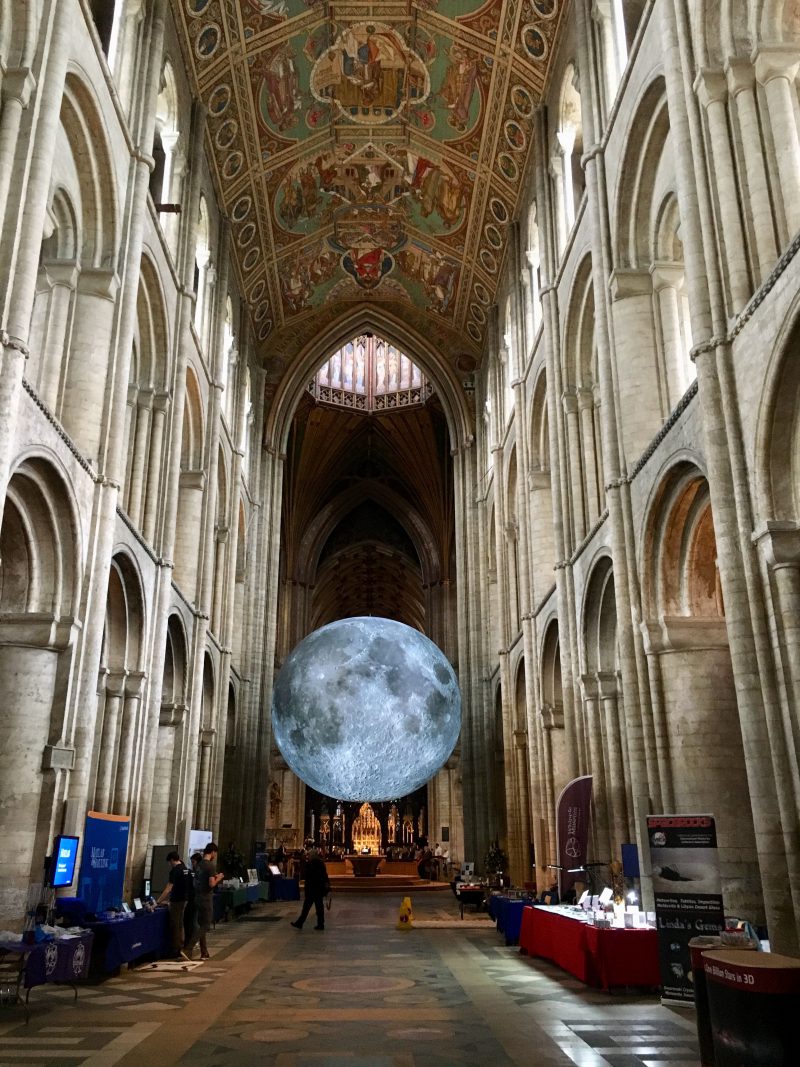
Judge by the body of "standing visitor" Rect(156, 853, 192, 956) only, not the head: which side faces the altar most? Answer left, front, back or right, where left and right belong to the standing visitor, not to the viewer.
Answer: right

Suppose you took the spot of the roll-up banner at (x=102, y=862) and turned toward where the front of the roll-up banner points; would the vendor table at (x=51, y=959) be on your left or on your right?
on your right

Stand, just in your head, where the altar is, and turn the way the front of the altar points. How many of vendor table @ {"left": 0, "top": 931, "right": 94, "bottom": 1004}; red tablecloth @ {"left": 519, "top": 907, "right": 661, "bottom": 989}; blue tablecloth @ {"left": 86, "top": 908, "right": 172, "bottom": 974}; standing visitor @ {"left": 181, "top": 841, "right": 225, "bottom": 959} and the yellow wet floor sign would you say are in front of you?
5

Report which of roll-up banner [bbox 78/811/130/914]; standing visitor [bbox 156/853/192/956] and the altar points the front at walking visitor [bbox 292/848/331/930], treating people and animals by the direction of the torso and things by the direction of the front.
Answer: the altar

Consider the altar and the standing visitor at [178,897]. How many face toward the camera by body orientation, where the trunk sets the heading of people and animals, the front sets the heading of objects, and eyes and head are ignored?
1

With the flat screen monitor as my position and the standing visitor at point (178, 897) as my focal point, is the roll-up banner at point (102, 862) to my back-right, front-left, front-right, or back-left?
front-left

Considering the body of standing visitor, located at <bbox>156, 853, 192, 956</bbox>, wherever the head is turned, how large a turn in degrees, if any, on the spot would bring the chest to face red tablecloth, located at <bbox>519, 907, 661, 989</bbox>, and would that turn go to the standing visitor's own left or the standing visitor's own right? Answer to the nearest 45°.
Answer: approximately 135° to the standing visitor's own left

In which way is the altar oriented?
toward the camera

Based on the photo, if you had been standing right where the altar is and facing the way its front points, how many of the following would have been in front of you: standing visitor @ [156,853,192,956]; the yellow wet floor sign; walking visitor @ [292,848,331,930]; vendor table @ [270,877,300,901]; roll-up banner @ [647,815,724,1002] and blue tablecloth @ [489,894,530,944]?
6

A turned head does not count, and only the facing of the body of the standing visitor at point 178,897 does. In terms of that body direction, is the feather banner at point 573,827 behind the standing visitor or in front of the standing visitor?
behind

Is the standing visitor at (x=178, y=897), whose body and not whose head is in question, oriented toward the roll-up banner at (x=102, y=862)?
yes

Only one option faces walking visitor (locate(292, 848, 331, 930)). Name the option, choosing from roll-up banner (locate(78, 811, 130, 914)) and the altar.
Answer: the altar

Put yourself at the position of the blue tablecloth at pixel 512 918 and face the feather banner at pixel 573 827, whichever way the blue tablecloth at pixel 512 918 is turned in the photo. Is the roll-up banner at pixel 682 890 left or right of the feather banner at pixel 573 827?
right

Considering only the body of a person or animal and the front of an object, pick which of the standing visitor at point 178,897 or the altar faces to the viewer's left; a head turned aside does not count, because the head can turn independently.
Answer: the standing visitor

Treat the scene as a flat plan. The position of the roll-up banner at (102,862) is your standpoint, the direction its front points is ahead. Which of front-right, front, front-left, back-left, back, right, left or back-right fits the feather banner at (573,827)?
front-left

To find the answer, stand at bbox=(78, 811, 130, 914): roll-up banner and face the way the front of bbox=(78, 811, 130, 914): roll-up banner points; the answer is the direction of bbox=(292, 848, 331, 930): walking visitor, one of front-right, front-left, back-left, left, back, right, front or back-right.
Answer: left

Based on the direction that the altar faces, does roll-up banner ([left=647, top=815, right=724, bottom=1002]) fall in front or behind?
in front

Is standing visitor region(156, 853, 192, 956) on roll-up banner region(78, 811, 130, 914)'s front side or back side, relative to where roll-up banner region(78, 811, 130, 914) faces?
on the front side

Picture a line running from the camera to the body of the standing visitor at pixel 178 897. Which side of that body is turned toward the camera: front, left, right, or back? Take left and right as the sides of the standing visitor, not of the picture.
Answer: left
